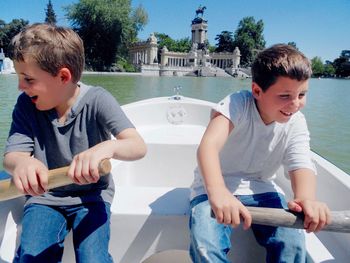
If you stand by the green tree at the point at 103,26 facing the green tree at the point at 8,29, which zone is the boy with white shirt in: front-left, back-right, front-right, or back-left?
back-left

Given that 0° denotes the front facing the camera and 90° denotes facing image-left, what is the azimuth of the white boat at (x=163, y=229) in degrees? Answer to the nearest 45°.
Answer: approximately 180°

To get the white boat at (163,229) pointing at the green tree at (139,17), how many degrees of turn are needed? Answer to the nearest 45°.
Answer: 0° — it already faces it

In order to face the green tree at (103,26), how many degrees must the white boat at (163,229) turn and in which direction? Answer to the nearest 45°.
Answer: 0° — it already faces it

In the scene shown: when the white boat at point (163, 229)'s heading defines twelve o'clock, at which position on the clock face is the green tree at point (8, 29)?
The green tree is roughly at 11 o'clock from the white boat.
